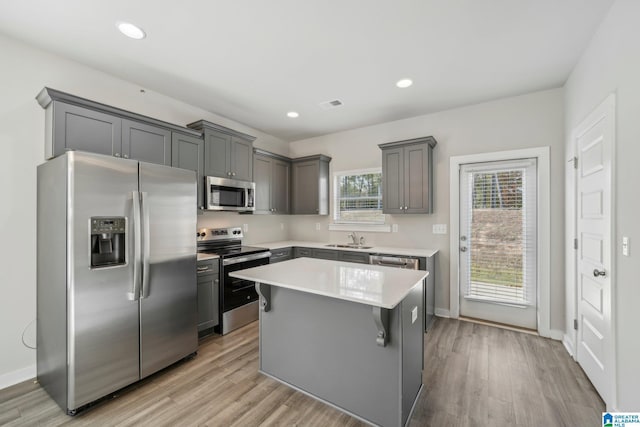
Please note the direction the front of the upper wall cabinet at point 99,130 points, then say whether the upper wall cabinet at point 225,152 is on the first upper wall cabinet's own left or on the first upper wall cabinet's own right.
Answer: on the first upper wall cabinet's own left

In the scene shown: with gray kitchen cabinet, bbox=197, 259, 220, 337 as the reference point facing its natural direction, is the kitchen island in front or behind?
in front

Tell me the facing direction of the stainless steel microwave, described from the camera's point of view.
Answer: facing the viewer and to the right of the viewer

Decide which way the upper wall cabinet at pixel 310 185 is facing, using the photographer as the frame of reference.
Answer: facing the viewer and to the left of the viewer

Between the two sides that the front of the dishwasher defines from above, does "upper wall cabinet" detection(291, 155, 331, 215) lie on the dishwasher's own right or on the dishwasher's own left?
on the dishwasher's own right

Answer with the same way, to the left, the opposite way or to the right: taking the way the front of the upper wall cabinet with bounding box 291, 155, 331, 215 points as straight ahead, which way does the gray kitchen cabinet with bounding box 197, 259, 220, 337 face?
to the left

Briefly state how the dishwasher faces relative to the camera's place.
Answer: facing the viewer

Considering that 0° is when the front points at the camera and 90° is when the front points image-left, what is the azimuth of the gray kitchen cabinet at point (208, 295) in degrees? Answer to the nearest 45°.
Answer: approximately 315°

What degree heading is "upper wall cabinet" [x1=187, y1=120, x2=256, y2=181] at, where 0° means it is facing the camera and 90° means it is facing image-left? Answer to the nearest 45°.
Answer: approximately 315°

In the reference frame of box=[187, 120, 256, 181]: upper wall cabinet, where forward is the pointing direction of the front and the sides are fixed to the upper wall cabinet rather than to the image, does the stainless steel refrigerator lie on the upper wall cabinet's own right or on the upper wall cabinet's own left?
on the upper wall cabinet's own right

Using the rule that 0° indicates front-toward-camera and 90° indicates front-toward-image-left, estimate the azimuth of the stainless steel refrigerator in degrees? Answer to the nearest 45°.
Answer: approximately 315°

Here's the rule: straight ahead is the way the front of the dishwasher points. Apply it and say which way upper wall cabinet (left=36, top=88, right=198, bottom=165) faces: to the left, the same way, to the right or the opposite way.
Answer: to the left

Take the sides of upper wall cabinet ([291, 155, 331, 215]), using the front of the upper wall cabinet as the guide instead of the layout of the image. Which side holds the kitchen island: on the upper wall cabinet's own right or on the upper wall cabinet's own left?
on the upper wall cabinet's own left

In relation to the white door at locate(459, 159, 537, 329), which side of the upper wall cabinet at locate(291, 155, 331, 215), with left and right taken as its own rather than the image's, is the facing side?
left
